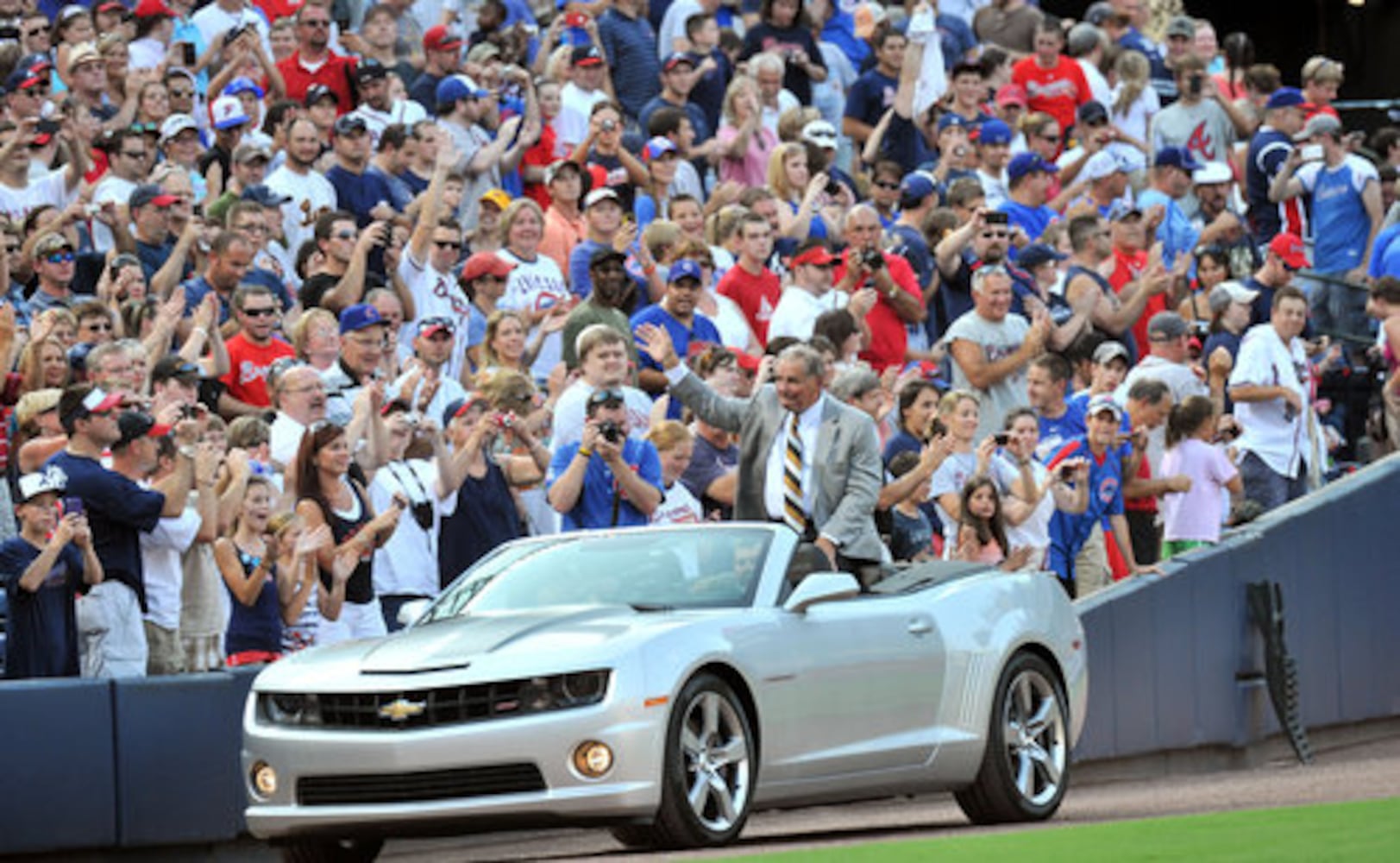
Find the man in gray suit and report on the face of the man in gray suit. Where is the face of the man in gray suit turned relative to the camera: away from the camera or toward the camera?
toward the camera

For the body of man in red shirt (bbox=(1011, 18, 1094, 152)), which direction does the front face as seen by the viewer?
toward the camera

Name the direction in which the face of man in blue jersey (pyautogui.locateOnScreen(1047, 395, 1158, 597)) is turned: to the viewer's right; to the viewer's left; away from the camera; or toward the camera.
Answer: toward the camera

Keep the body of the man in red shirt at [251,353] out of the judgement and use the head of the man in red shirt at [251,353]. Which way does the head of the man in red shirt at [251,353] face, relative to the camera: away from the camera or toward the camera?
toward the camera

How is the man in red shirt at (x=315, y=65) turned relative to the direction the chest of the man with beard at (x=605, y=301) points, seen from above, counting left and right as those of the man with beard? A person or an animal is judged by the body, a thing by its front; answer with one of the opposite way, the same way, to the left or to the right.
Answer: the same way

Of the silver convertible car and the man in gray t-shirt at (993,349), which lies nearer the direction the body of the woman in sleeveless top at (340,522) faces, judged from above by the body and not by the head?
the silver convertible car

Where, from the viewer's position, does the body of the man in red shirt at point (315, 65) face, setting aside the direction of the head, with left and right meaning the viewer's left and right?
facing the viewer

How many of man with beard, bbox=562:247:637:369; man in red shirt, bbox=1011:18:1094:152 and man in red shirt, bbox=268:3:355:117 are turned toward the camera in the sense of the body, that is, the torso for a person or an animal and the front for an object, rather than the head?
3

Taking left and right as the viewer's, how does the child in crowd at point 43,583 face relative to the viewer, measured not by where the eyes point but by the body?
facing the viewer and to the right of the viewer

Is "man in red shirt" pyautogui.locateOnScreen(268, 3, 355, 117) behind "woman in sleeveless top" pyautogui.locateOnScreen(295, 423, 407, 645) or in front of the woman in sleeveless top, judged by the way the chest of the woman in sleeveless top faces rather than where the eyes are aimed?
behind

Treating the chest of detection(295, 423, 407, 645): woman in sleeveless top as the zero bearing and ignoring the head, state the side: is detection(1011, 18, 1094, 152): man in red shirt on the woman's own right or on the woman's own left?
on the woman's own left
